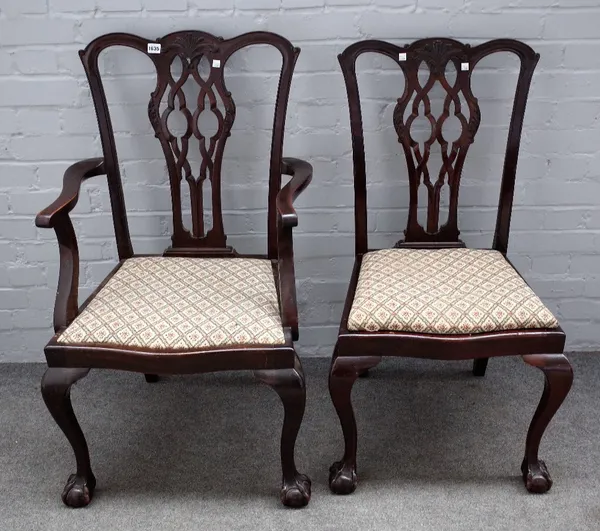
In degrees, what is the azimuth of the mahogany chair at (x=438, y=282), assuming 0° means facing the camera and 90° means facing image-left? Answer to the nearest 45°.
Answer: approximately 0°

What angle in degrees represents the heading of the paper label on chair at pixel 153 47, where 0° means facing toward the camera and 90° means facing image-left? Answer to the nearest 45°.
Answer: approximately 0°

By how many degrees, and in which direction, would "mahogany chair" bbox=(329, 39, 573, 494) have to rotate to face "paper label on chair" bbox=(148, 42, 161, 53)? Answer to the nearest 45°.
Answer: approximately 90° to its right
